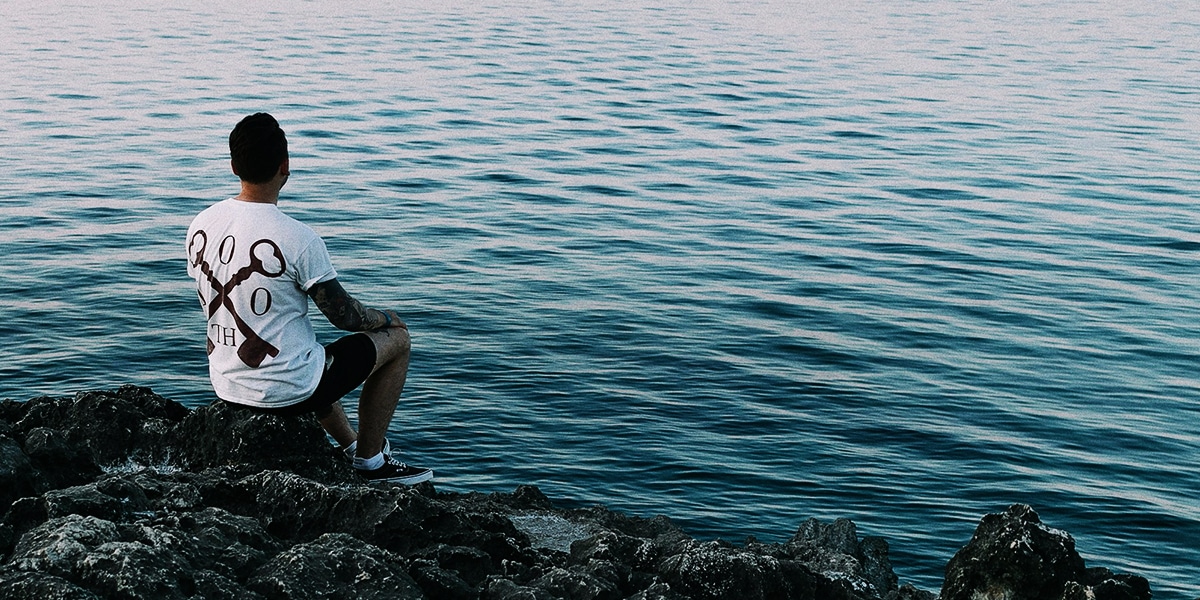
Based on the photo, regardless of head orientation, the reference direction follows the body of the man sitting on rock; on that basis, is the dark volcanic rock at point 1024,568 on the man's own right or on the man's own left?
on the man's own right

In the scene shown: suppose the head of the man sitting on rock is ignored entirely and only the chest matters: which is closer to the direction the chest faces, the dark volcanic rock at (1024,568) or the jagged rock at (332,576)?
the dark volcanic rock

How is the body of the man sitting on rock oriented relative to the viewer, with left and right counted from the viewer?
facing away from the viewer and to the right of the viewer

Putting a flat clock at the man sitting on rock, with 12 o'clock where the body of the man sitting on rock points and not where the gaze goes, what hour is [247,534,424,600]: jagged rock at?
The jagged rock is roughly at 4 o'clock from the man sitting on rock.

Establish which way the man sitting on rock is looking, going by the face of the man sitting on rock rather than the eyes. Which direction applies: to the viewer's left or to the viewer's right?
to the viewer's right

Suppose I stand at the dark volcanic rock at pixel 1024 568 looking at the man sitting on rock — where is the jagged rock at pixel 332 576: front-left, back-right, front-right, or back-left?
front-left

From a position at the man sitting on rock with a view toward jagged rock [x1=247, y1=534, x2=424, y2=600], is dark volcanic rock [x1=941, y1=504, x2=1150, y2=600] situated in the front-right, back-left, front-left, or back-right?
front-left
